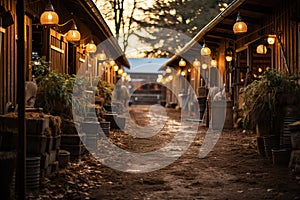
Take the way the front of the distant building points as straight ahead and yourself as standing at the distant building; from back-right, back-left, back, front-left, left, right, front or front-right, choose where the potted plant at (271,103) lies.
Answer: front

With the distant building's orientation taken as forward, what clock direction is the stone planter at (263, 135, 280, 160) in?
The stone planter is roughly at 12 o'clock from the distant building.

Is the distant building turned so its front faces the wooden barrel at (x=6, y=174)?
yes

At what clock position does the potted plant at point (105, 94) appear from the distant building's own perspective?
The potted plant is roughly at 12 o'clock from the distant building.

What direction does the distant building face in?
toward the camera

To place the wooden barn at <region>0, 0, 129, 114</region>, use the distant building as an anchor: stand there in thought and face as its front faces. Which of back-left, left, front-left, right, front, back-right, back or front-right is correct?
front

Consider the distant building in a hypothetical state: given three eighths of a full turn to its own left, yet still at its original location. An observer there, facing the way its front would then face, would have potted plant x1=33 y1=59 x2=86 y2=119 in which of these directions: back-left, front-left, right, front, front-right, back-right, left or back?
back-right

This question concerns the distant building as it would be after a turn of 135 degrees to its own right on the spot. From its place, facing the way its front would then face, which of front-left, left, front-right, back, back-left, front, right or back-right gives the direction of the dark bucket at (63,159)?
back-left

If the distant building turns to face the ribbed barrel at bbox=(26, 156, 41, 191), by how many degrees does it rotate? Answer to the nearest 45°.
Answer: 0° — it already faces it
